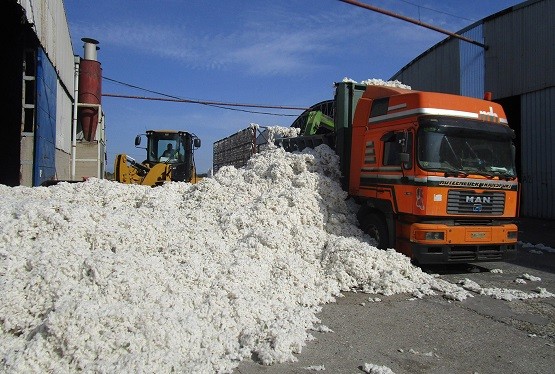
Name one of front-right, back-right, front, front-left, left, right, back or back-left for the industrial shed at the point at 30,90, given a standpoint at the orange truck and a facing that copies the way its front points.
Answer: back-right

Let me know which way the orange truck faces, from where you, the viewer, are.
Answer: facing the viewer and to the right of the viewer

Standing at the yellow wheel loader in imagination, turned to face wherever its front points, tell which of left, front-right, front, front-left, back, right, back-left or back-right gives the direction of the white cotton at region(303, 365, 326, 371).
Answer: front-left

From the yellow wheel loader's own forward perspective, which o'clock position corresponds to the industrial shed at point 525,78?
The industrial shed is roughly at 8 o'clock from the yellow wheel loader.

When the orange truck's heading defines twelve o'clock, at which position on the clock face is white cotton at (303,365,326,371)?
The white cotton is roughly at 2 o'clock from the orange truck.

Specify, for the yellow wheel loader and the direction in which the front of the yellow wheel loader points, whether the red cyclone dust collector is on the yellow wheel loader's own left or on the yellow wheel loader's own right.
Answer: on the yellow wheel loader's own right

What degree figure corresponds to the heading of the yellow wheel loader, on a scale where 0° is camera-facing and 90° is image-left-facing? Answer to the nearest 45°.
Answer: approximately 45°

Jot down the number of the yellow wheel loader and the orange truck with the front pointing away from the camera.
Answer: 0

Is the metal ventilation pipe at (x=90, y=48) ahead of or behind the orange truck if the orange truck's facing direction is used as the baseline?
behind

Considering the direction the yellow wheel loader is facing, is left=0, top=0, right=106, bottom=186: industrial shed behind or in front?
in front
